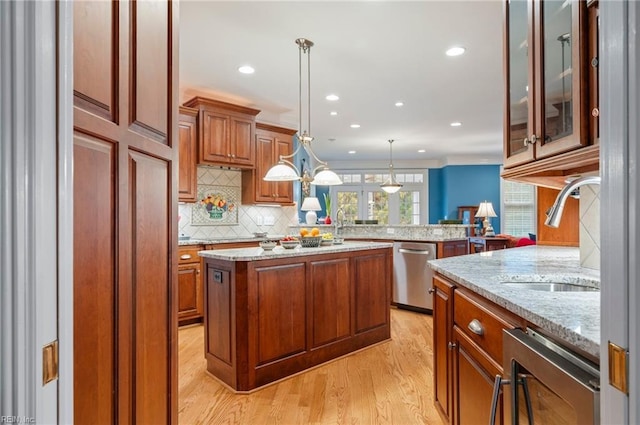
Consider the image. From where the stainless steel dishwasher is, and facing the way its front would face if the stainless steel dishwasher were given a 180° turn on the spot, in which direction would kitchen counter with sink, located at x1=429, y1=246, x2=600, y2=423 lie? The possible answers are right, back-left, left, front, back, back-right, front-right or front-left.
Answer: back-right

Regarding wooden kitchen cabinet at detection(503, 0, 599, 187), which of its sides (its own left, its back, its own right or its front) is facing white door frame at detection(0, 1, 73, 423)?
front

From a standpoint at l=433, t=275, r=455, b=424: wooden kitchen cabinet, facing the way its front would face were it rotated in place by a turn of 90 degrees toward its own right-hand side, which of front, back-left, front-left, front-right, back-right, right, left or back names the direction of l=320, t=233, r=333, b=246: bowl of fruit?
front

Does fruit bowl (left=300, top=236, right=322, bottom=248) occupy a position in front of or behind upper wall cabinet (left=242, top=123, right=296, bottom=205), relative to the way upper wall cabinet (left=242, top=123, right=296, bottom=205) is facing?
in front

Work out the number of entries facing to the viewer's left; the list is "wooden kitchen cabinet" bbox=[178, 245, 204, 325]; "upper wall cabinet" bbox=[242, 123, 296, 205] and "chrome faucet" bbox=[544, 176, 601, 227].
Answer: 1

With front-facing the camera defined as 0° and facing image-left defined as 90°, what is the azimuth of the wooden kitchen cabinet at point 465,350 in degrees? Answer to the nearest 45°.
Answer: approximately 45°

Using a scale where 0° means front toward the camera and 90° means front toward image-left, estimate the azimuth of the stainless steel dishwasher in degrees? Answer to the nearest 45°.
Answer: approximately 45°

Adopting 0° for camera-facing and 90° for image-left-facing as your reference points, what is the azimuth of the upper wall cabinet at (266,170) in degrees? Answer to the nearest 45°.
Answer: approximately 315°

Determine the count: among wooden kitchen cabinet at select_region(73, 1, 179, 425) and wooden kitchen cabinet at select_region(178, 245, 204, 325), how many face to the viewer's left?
0

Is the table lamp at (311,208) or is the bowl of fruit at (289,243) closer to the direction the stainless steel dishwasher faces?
the bowl of fruit

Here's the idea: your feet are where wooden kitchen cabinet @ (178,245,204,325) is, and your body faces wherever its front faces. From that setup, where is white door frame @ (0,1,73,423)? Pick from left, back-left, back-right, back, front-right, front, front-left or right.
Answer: front-right

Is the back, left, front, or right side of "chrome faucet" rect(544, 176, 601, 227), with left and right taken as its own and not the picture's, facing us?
left

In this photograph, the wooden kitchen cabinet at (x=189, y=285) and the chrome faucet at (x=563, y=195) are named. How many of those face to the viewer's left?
1

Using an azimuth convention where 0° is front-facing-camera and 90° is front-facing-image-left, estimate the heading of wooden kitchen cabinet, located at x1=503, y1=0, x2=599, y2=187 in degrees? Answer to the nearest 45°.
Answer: approximately 45°
